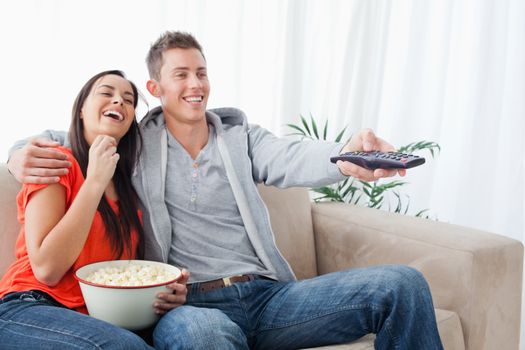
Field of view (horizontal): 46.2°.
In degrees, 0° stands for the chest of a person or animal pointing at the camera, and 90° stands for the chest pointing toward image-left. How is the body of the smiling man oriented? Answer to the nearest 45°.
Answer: approximately 315°

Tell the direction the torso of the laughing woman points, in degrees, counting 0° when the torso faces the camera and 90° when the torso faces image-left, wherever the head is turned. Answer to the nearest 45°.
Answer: approximately 315°

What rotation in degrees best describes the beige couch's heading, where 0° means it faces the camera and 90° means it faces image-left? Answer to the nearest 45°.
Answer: approximately 315°
